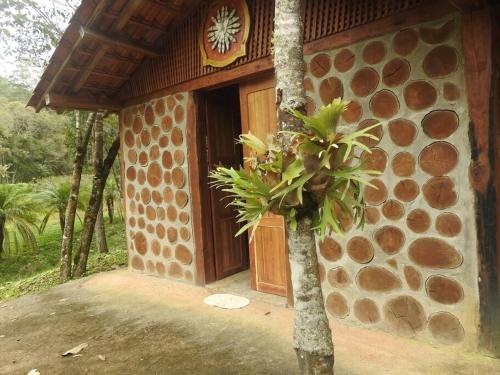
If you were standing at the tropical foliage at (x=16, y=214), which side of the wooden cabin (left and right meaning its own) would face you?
right

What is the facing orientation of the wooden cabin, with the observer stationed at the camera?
facing the viewer and to the left of the viewer

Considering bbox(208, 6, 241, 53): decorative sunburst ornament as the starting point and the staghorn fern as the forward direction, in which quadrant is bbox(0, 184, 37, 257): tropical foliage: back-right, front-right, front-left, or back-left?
back-right

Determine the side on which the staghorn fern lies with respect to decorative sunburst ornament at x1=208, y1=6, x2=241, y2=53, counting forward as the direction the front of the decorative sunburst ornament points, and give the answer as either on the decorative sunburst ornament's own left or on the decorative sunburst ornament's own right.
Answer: on the decorative sunburst ornament's own left

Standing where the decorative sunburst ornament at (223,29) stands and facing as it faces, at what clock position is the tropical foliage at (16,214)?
The tropical foliage is roughly at 3 o'clock from the decorative sunburst ornament.
